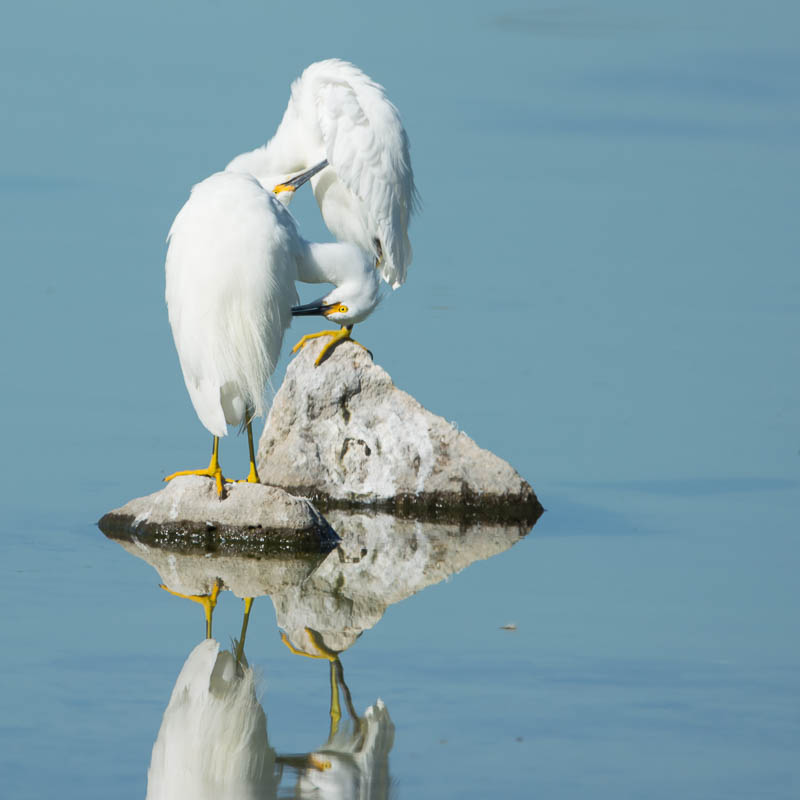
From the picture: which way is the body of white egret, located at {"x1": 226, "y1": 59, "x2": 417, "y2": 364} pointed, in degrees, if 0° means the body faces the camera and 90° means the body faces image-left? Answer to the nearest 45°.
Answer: approximately 90°
